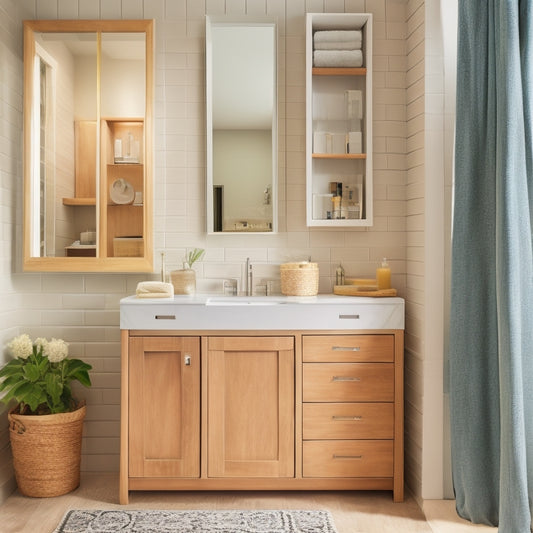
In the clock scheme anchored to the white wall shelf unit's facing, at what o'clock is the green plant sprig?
The green plant sprig is roughly at 3 o'clock from the white wall shelf unit.

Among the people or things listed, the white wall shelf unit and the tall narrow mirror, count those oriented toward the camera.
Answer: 2

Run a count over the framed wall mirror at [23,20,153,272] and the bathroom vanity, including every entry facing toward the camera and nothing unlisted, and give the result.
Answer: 2

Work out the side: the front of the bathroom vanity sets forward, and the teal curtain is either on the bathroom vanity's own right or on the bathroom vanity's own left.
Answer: on the bathroom vanity's own left

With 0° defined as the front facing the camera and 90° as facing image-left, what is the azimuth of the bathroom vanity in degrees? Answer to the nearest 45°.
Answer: approximately 0°

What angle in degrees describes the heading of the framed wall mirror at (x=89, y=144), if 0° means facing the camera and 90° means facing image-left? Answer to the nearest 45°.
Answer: approximately 0°
